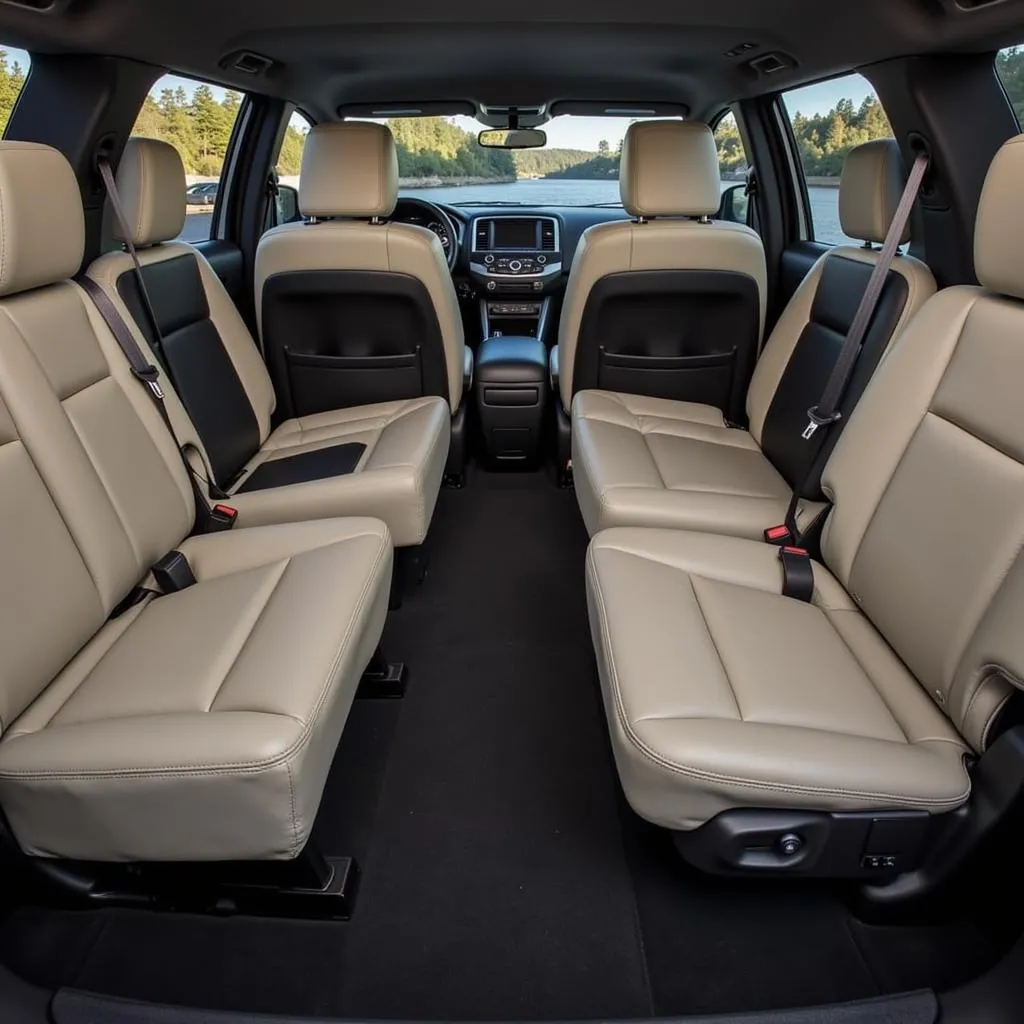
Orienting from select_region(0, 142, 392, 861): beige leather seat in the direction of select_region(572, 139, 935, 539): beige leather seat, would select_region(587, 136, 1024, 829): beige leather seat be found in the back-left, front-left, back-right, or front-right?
front-right

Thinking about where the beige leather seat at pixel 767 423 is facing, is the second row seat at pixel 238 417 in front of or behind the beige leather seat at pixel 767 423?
in front

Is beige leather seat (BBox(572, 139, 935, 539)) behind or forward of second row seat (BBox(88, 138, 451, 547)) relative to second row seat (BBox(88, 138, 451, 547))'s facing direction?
forward

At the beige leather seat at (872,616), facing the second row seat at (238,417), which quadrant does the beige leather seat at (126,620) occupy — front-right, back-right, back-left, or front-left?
front-left

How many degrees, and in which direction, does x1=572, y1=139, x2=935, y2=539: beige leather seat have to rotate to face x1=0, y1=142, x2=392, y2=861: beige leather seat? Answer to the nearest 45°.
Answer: approximately 45° to its left

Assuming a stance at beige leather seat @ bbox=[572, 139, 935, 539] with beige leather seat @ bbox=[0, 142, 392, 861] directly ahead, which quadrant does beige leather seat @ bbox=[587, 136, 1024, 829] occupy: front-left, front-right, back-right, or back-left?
front-left

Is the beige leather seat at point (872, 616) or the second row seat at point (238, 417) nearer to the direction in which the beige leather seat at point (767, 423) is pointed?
the second row seat

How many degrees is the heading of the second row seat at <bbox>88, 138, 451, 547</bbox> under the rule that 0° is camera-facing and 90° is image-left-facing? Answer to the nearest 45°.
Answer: approximately 270°

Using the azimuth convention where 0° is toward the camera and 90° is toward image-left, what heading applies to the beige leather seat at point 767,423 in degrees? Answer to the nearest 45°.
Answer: approximately 90°

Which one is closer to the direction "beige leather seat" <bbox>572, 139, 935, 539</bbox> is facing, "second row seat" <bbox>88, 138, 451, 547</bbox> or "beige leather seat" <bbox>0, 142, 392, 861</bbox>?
the second row seat
